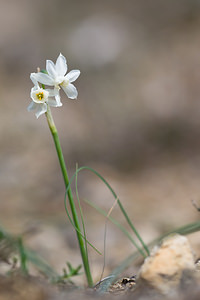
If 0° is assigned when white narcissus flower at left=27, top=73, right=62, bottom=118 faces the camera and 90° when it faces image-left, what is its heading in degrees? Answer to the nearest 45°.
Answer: approximately 45°
